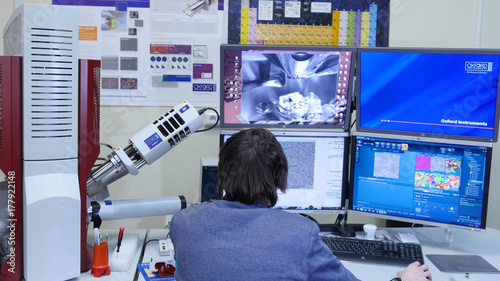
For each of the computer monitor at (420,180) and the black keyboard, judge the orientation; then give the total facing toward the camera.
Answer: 2

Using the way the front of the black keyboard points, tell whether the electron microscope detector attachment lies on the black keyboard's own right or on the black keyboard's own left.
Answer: on the black keyboard's own right

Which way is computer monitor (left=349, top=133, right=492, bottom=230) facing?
toward the camera

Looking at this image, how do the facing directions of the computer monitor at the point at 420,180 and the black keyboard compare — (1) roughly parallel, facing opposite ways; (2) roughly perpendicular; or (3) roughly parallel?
roughly parallel

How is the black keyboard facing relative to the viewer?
toward the camera

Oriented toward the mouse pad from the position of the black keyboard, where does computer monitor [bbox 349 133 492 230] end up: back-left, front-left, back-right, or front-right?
front-left
